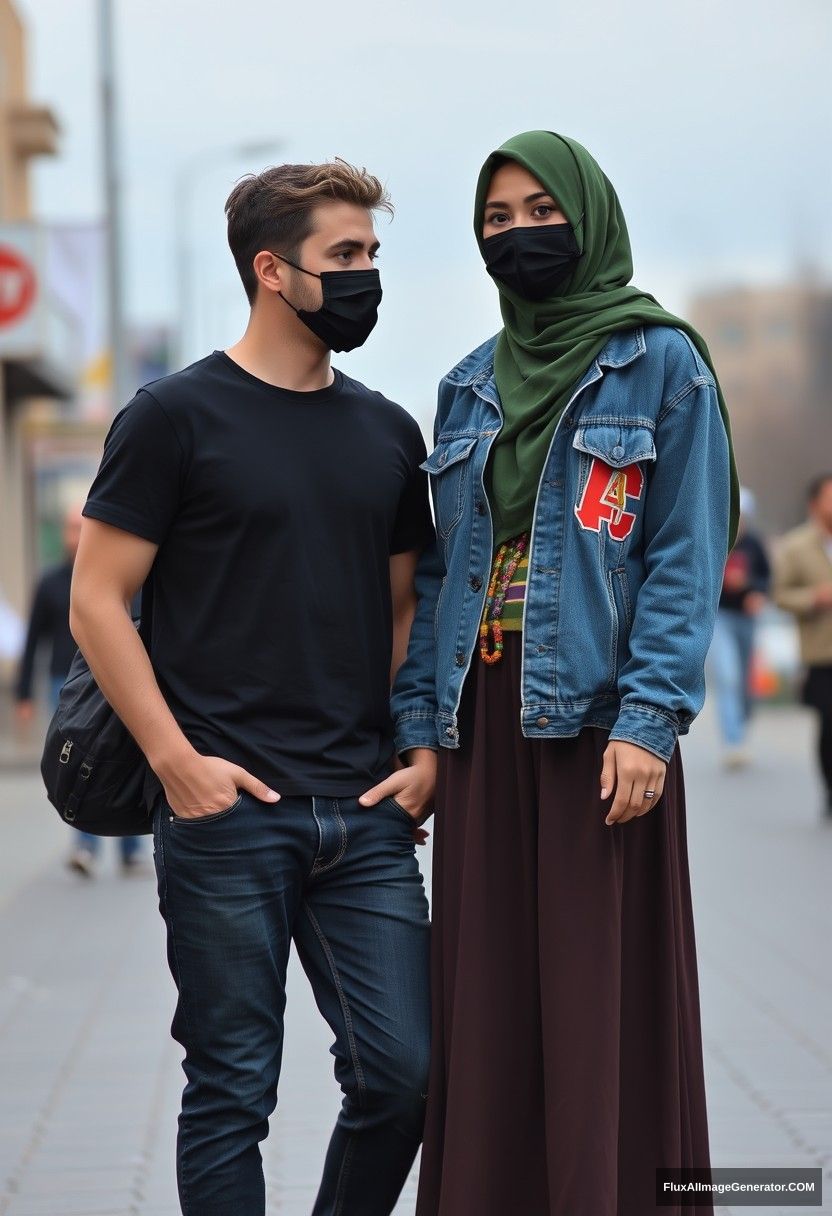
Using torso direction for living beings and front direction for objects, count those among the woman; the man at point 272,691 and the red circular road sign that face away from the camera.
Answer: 0

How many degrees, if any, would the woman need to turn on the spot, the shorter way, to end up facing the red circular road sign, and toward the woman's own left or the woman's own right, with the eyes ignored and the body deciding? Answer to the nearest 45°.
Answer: approximately 135° to the woman's own right

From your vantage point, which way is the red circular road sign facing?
toward the camera

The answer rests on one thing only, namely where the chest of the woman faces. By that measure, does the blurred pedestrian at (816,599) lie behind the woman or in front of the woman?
behind

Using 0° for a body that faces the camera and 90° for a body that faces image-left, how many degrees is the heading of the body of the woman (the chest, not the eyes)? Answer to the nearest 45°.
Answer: approximately 45°

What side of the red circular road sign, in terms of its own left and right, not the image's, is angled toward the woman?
front

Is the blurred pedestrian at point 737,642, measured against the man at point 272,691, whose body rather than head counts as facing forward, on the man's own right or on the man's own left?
on the man's own left

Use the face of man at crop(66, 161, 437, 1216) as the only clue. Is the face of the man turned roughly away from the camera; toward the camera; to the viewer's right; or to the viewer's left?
to the viewer's right

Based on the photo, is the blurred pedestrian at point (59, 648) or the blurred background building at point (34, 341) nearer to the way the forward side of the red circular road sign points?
the blurred pedestrian

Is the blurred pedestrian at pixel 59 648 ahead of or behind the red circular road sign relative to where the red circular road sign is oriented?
ahead

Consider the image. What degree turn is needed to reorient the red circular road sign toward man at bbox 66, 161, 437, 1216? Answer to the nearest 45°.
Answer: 0° — it already faces them

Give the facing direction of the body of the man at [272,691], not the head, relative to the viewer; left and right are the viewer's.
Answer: facing the viewer and to the right of the viewer

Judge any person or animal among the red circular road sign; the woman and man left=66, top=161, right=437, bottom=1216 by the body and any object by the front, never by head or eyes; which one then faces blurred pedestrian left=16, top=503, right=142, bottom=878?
the red circular road sign
